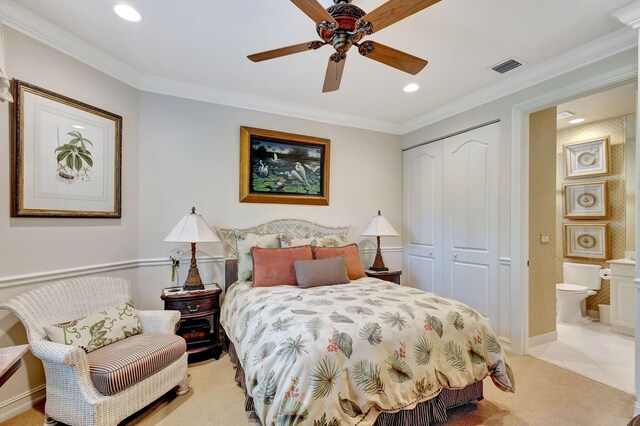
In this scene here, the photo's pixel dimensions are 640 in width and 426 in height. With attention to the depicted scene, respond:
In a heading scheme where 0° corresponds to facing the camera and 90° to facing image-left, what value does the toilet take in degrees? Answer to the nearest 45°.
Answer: approximately 45°

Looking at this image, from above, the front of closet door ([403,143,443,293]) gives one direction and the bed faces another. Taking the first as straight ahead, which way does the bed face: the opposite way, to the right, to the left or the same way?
to the left

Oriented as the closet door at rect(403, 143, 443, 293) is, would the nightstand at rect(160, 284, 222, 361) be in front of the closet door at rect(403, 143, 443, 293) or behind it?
in front

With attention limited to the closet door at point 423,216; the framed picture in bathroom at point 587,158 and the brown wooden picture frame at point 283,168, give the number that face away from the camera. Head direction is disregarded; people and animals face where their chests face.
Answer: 0

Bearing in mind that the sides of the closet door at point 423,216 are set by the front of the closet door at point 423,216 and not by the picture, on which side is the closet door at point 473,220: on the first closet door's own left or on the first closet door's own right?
on the first closet door's own left

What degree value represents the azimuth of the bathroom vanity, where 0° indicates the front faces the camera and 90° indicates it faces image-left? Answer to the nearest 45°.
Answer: approximately 45°

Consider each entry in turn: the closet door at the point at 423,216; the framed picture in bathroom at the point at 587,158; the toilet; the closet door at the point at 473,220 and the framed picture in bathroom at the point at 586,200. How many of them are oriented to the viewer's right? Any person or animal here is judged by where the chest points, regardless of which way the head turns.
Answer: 0

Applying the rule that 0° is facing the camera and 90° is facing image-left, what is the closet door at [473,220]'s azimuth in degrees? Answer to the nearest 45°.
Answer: approximately 45°

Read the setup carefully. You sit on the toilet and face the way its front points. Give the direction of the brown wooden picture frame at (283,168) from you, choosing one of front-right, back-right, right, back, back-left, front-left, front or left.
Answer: front

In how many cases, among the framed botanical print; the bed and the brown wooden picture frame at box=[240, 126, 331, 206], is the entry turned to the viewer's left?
0

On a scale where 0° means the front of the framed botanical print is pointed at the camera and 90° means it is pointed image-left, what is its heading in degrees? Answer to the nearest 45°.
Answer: approximately 315°

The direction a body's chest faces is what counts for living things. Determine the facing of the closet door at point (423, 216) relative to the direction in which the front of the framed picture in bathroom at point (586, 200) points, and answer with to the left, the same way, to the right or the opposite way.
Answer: the same way

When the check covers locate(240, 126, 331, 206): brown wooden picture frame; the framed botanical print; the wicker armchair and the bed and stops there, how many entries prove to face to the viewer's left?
0

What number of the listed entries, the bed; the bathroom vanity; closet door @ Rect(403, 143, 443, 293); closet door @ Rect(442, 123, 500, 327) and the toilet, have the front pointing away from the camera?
0
